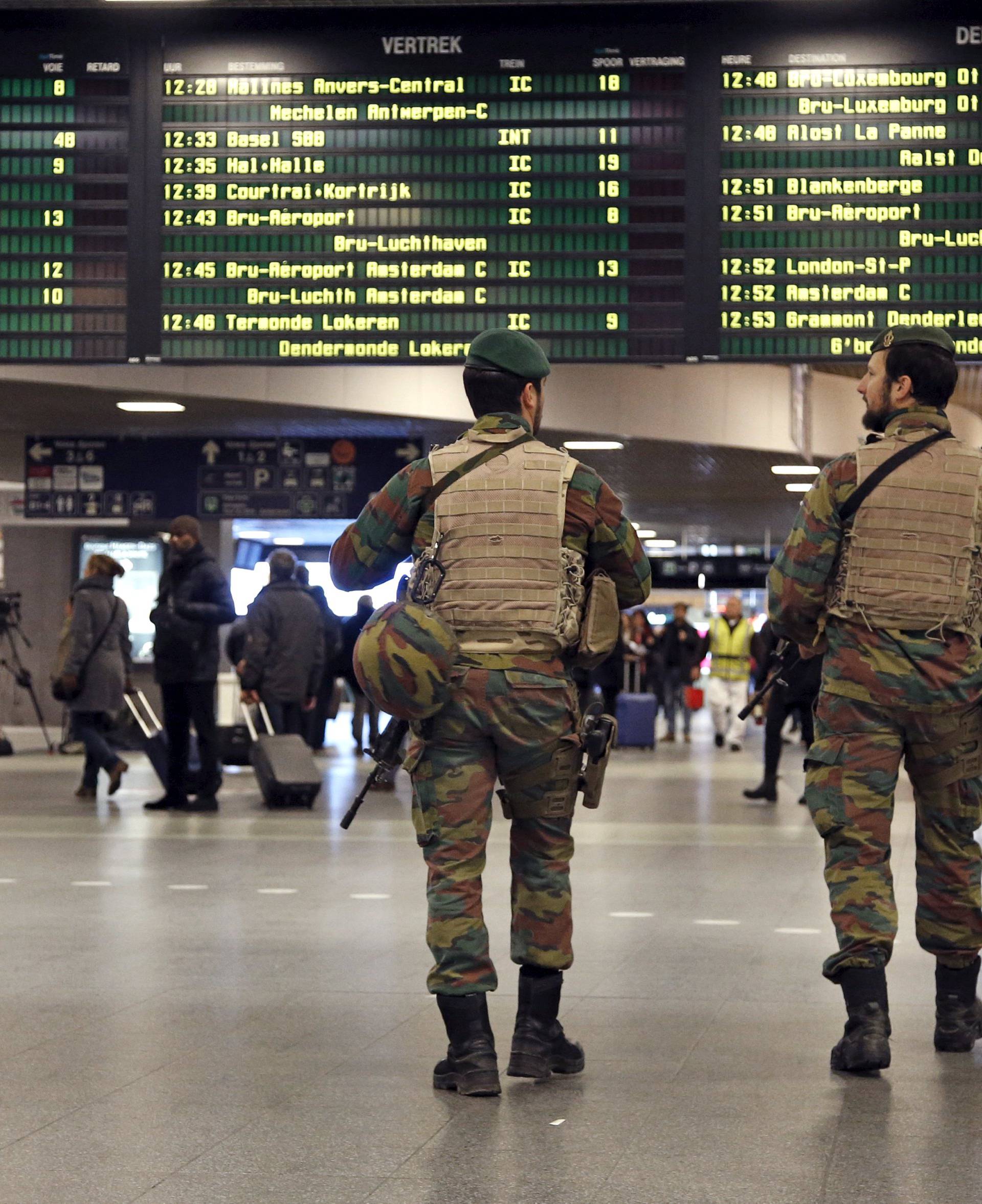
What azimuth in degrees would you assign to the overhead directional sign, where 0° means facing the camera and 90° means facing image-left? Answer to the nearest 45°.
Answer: approximately 0°

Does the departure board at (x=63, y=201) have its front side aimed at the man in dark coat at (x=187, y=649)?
no

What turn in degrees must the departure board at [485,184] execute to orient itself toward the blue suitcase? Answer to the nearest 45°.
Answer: approximately 180°

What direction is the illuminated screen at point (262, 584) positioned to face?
toward the camera

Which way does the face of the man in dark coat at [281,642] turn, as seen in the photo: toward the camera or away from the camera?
away from the camera

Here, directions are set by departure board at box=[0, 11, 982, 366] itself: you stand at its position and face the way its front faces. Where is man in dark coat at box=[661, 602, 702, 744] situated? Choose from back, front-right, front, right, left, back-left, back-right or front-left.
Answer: back

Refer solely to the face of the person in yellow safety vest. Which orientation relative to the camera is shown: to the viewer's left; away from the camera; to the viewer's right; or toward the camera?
toward the camera

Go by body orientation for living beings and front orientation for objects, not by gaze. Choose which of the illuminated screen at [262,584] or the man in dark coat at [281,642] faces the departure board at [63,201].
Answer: the illuminated screen

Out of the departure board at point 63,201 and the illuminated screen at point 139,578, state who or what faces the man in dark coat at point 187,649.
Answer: the illuminated screen

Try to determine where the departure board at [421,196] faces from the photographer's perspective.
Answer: facing the viewer

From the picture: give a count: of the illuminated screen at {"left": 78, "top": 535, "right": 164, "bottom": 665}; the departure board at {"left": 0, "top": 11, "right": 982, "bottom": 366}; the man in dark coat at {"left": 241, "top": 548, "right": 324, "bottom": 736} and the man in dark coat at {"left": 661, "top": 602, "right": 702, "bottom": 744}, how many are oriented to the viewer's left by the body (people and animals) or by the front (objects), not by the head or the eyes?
0

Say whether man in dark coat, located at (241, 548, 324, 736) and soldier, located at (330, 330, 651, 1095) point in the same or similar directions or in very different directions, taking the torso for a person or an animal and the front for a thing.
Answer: same or similar directions

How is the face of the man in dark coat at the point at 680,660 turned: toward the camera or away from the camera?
toward the camera

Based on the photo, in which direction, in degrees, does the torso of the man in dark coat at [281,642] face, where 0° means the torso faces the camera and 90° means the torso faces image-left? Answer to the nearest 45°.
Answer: approximately 180°
